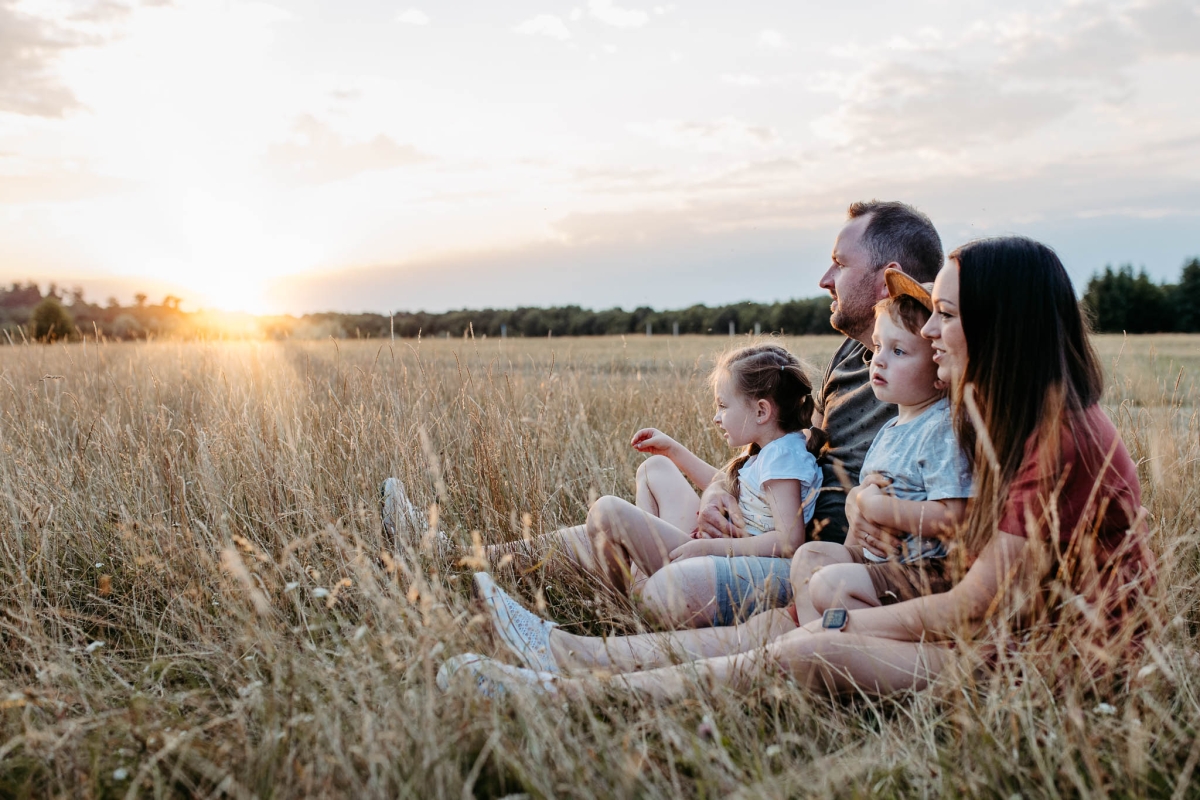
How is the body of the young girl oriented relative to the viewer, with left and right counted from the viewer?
facing to the left of the viewer

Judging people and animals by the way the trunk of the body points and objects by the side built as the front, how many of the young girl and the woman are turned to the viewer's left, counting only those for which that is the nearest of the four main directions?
2

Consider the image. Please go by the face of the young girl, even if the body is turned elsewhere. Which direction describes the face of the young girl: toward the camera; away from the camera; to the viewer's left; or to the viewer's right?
to the viewer's left

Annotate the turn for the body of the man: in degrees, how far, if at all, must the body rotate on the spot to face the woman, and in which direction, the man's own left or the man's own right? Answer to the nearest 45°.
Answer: approximately 90° to the man's own left

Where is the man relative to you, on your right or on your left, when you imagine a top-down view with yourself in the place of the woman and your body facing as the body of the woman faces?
on your right

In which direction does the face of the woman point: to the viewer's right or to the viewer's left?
to the viewer's left

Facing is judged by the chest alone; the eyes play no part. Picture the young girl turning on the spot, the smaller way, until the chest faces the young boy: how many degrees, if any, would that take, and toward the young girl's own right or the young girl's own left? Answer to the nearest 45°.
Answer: approximately 135° to the young girl's own left

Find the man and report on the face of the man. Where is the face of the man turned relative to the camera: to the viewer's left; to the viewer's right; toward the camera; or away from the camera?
to the viewer's left

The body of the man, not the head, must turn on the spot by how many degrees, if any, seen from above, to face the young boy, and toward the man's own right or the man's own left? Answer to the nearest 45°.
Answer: approximately 90° to the man's own left

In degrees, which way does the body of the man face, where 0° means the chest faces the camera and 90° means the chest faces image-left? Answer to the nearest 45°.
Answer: approximately 90°

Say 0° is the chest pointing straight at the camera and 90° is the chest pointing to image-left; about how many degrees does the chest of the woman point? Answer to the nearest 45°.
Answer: approximately 90°
